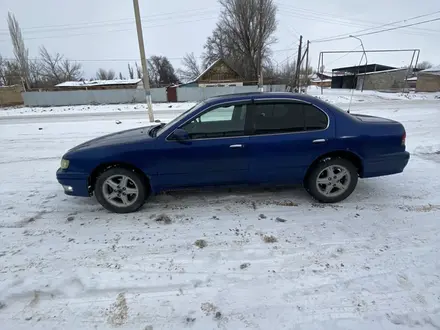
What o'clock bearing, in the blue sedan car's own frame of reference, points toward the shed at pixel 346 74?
The shed is roughly at 4 o'clock from the blue sedan car.

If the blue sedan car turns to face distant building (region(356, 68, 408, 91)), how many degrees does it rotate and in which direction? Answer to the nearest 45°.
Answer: approximately 135° to its right

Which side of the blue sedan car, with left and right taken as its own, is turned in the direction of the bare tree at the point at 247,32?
right

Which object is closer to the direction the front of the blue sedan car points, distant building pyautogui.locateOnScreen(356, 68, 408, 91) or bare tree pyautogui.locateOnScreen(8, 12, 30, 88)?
the bare tree

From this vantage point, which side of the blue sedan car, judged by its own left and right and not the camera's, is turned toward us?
left

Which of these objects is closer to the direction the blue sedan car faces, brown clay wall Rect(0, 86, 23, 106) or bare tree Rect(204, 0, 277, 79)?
the brown clay wall

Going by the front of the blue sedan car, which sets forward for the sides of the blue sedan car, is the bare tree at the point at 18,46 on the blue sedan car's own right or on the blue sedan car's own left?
on the blue sedan car's own right

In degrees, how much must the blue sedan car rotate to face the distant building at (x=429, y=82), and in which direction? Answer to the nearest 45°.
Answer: approximately 135° to its right
